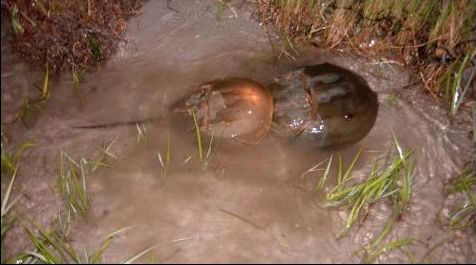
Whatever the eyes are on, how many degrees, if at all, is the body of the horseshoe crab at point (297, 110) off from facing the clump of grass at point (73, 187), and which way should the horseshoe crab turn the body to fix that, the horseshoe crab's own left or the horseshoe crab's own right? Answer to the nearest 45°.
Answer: approximately 135° to the horseshoe crab's own right

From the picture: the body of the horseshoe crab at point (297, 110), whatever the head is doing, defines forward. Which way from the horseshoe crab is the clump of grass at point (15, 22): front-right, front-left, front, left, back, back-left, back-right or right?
back

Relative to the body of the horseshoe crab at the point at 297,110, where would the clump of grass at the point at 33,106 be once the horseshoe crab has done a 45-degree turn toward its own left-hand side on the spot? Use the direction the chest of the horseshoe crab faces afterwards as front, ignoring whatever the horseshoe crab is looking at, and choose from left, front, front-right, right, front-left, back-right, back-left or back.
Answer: back-left

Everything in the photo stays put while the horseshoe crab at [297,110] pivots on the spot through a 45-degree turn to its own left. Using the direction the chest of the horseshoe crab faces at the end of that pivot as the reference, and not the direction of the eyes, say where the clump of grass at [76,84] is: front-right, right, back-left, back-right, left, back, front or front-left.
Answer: back-left

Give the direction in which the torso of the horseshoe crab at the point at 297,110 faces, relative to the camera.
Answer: to the viewer's right

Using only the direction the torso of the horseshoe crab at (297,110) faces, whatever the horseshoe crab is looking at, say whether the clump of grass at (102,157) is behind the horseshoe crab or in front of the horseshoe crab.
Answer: behind

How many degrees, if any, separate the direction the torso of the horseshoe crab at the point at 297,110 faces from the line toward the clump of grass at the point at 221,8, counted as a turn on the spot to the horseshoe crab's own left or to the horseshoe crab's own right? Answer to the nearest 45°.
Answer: approximately 135° to the horseshoe crab's own left

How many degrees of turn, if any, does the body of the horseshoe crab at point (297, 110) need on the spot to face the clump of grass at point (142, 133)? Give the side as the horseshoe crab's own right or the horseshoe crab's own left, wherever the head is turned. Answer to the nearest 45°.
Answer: approximately 180°

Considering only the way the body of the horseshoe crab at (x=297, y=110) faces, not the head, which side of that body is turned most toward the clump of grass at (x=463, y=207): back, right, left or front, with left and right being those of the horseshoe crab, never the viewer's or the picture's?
front
